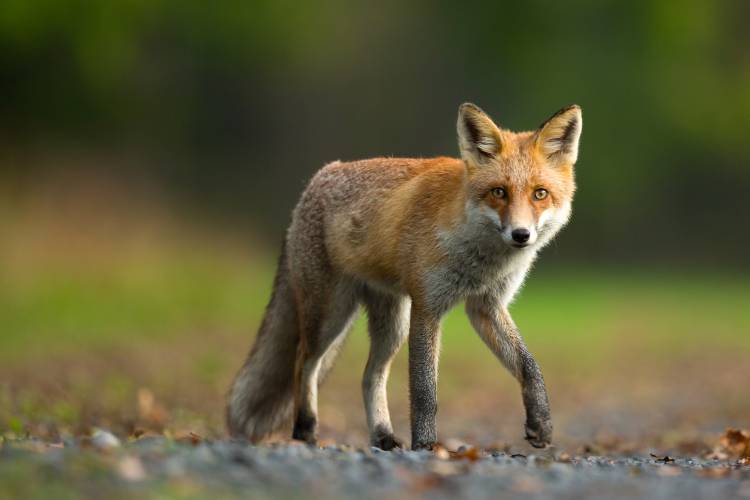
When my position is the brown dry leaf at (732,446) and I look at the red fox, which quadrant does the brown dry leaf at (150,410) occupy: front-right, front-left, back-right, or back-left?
front-right

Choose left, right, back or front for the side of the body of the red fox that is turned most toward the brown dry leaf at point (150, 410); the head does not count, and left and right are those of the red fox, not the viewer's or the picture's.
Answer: back

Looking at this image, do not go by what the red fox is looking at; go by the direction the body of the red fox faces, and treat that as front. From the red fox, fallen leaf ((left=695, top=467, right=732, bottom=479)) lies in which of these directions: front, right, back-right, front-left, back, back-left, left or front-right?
front

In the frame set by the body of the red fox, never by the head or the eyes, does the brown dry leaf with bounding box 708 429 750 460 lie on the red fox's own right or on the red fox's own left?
on the red fox's own left

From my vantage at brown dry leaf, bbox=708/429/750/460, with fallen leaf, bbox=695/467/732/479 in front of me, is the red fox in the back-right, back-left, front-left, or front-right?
front-right

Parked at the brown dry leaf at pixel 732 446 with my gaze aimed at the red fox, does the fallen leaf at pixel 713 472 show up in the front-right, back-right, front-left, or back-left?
front-left

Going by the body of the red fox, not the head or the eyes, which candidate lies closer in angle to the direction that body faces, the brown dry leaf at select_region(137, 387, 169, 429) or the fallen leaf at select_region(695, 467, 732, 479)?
the fallen leaf

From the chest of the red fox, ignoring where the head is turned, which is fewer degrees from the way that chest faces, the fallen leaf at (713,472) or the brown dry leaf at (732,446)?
the fallen leaf
